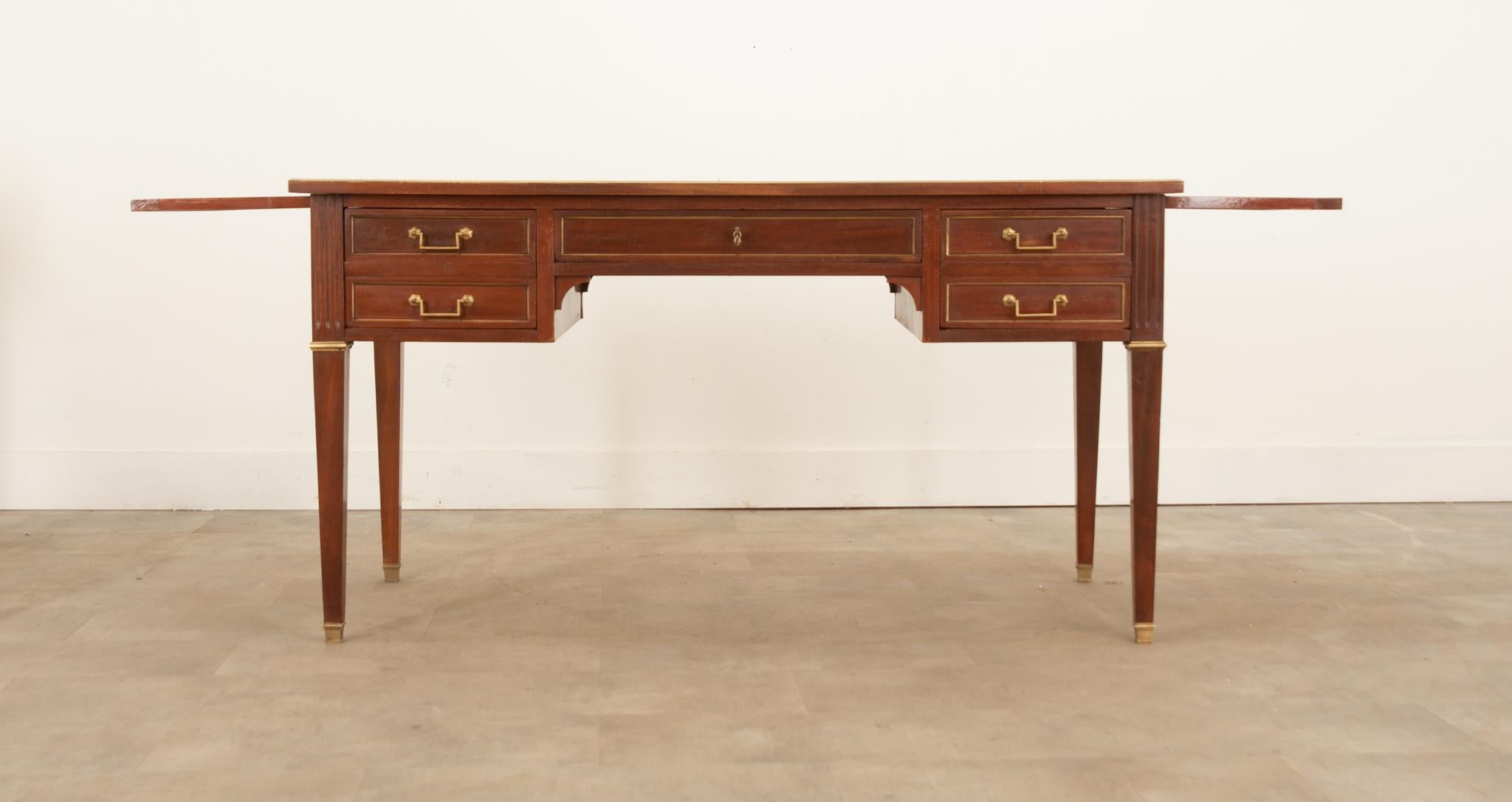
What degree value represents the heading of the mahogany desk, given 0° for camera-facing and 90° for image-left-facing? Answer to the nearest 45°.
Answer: approximately 0°
